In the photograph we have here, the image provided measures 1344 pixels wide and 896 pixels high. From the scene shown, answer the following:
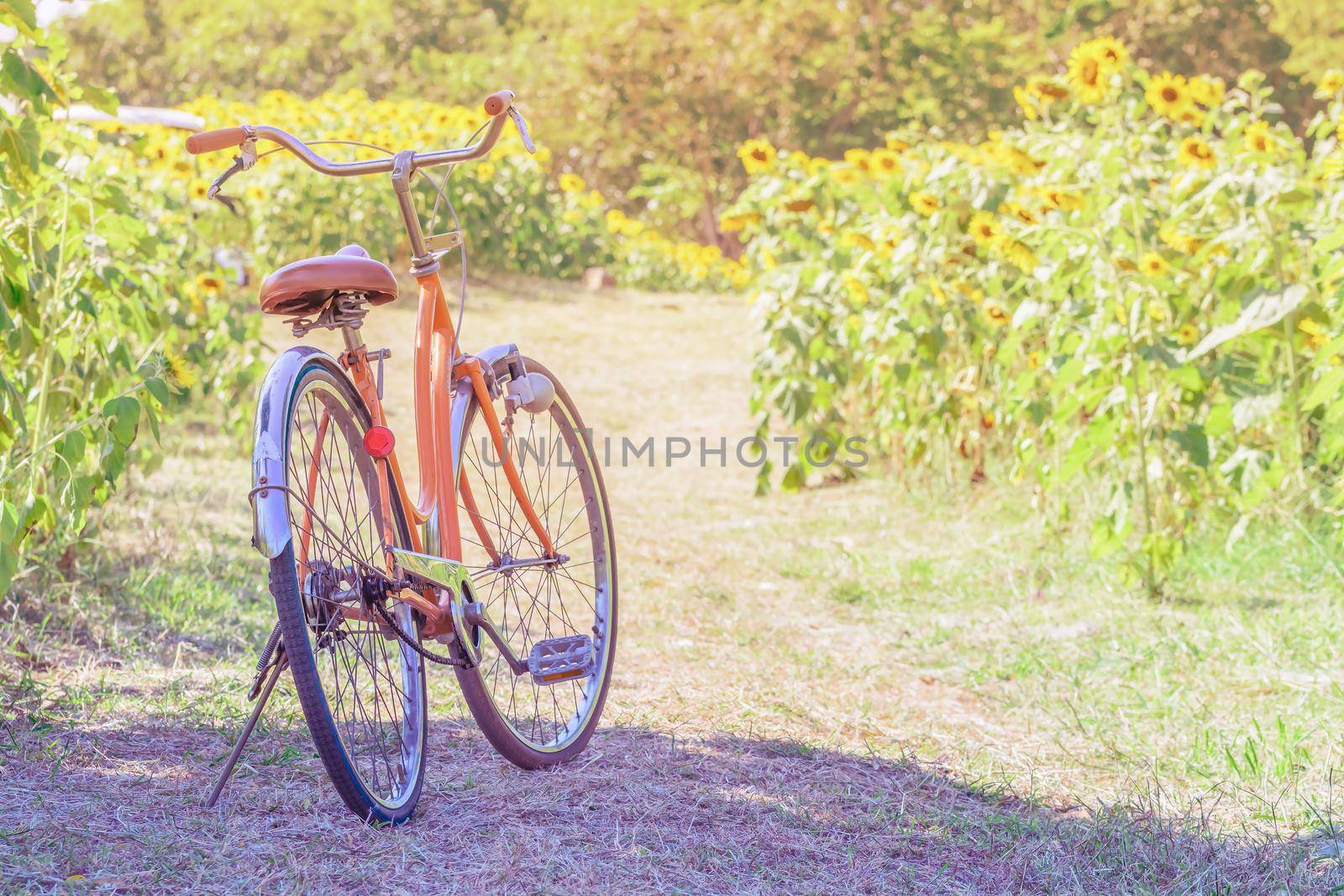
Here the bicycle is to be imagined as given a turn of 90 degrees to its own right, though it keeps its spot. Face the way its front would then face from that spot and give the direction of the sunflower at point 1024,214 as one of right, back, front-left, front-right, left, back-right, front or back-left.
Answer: left

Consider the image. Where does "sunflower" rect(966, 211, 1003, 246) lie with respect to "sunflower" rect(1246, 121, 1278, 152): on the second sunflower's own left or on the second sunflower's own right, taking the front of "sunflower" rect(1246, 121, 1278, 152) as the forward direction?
on the second sunflower's own right

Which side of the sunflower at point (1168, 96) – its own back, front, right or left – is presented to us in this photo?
front

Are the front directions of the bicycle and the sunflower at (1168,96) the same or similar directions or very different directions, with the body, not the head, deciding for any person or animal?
very different directions

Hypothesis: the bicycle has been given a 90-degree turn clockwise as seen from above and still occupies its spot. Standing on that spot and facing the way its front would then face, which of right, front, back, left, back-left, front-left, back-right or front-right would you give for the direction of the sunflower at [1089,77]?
left

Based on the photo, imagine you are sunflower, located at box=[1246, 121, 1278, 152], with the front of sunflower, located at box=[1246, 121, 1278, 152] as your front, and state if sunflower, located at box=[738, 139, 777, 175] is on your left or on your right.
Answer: on your right

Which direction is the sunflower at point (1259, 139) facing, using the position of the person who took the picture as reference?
facing the viewer

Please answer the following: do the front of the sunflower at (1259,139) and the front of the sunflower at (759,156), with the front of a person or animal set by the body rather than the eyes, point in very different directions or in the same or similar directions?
same or similar directions

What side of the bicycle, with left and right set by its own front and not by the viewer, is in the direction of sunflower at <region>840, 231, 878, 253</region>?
front

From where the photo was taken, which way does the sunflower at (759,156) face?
toward the camera

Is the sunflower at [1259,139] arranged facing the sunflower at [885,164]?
no

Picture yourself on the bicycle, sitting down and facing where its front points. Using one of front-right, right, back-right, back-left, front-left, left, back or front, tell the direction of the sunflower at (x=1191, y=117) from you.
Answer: front

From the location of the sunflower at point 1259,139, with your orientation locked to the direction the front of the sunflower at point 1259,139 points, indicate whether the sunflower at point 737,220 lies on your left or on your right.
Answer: on your right

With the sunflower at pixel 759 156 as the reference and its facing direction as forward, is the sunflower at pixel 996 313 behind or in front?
in front

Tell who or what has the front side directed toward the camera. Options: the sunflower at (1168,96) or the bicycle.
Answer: the sunflower

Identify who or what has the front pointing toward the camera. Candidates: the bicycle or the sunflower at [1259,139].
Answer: the sunflower

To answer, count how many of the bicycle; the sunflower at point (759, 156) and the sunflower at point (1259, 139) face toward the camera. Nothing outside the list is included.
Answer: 2

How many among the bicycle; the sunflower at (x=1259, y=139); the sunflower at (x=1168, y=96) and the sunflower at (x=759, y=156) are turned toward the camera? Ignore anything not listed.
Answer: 3

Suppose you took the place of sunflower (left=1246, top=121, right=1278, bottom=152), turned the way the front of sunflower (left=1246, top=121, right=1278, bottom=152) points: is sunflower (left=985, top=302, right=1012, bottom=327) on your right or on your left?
on your right
